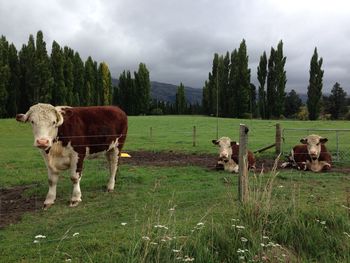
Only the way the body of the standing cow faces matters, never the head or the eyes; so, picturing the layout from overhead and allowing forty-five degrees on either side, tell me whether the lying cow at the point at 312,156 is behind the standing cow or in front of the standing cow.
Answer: behind

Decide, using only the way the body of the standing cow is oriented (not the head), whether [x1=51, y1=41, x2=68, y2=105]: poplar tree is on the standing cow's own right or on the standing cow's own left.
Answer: on the standing cow's own right

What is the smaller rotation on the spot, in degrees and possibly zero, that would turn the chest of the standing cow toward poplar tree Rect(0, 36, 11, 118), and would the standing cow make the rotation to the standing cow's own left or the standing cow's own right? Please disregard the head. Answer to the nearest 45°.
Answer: approximately 135° to the standing cow's own right

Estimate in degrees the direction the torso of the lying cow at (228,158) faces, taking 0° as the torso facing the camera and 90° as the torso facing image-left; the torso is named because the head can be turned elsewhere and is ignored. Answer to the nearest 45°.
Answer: approximately 45°

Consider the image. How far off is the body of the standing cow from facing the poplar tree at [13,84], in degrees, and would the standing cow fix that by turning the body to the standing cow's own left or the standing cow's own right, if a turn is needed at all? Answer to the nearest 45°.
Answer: approximately 135° to the standing cow's own right
